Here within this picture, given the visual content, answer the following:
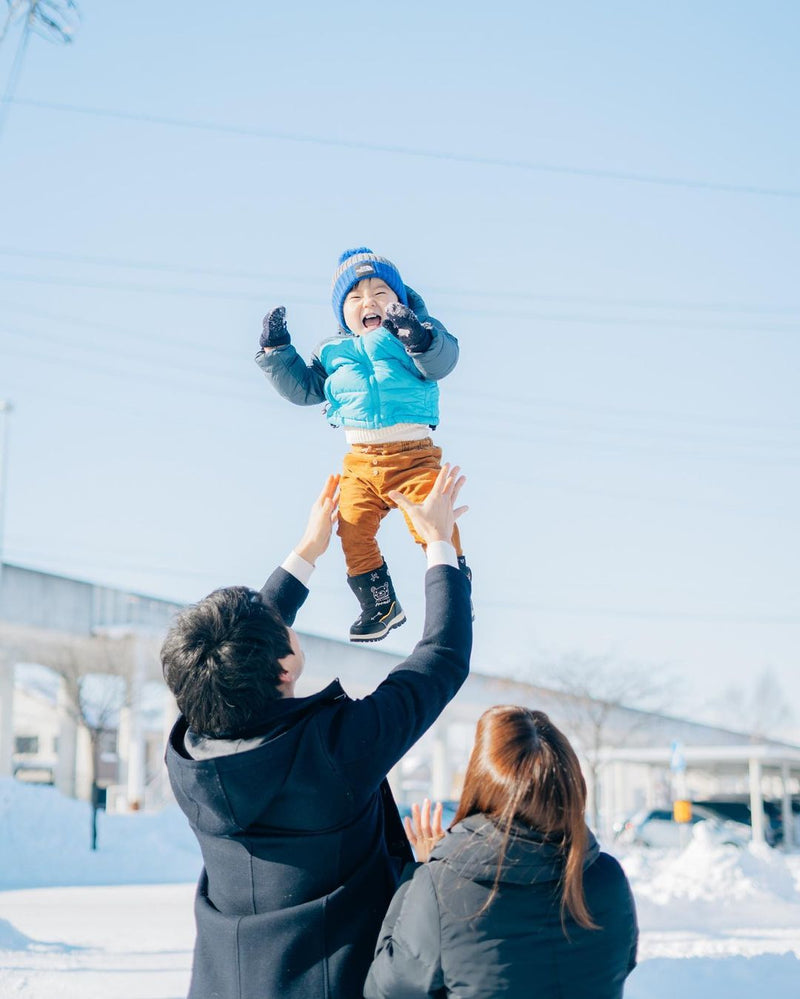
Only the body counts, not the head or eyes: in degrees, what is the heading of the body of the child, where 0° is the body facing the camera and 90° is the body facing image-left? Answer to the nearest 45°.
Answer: approximately 0°

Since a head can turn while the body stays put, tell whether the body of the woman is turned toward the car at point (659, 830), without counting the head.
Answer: yes

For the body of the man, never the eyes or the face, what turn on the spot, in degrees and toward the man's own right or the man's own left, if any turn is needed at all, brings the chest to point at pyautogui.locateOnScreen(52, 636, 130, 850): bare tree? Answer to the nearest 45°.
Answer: approximately 45° to the man's own left

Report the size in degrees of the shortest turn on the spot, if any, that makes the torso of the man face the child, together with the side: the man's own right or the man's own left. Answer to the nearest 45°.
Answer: approximately 45° to the man's own left

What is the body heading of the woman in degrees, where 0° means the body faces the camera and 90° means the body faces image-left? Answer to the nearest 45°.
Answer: approximately 180°

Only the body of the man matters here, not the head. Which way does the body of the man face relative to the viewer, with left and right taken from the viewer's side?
facing away from the viewer and to the right of the viewer

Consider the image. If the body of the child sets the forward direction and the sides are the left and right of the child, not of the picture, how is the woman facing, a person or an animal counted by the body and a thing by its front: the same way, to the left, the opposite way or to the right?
the opposite way

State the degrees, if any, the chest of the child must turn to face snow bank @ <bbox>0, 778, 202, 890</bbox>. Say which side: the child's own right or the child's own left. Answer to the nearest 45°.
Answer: approximately 180°

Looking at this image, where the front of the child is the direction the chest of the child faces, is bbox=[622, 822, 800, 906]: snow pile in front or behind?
behind

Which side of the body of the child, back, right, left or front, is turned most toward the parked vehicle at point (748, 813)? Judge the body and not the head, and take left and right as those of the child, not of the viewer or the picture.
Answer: back

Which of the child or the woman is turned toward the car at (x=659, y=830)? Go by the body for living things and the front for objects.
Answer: the woman

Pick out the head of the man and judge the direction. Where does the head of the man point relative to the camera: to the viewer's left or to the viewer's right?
to the viewer's right

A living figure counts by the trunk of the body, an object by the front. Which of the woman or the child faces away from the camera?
the woman
